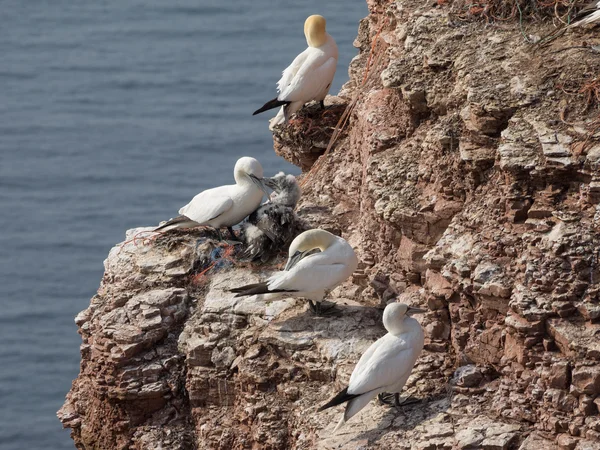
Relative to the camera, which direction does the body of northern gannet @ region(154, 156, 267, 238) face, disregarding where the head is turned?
to the viewer's right

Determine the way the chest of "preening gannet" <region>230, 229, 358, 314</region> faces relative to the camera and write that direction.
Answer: to the viewer's right

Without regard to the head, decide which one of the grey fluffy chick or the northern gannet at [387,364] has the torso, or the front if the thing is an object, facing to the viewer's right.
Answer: the northern gannet

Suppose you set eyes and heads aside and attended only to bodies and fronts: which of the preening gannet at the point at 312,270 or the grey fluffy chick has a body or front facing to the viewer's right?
the preening gannet

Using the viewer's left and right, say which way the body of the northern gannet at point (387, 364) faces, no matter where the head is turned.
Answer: facing to the right of the viewer

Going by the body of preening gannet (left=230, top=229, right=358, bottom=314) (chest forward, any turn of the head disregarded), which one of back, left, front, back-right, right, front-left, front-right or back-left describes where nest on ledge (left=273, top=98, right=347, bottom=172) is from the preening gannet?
left

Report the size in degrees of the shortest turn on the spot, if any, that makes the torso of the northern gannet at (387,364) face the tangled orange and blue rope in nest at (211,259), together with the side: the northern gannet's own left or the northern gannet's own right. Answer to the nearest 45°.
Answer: approximately 135° to the northern gannet's own left
